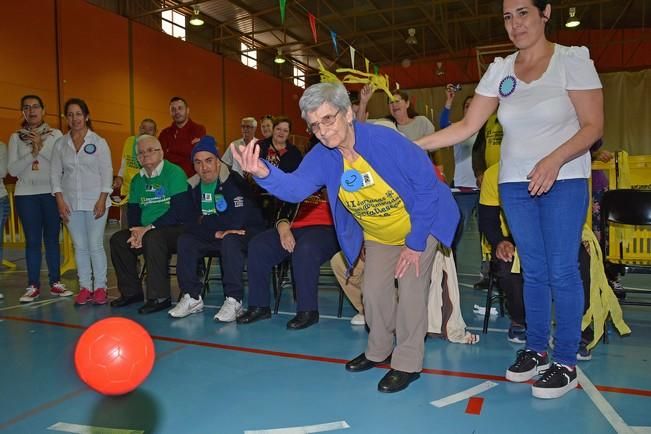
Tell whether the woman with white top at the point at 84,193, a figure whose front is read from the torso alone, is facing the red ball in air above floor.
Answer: yes

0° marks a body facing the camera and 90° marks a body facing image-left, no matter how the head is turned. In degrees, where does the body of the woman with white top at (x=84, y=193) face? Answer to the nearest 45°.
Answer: approximately 0°

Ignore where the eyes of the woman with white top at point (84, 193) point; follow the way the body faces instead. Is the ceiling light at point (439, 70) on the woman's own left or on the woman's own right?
on the woman's own left

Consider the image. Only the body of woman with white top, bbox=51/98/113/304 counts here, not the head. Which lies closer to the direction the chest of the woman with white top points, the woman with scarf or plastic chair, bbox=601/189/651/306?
the plastic chair

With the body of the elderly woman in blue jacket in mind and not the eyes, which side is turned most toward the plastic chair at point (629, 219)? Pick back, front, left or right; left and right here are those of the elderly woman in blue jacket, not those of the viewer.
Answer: back

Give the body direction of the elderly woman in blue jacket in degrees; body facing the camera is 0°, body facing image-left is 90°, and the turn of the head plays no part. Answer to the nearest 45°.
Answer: approximately 45°

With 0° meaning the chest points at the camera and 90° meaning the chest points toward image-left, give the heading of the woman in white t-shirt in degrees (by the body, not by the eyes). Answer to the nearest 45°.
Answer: approximately 45°
